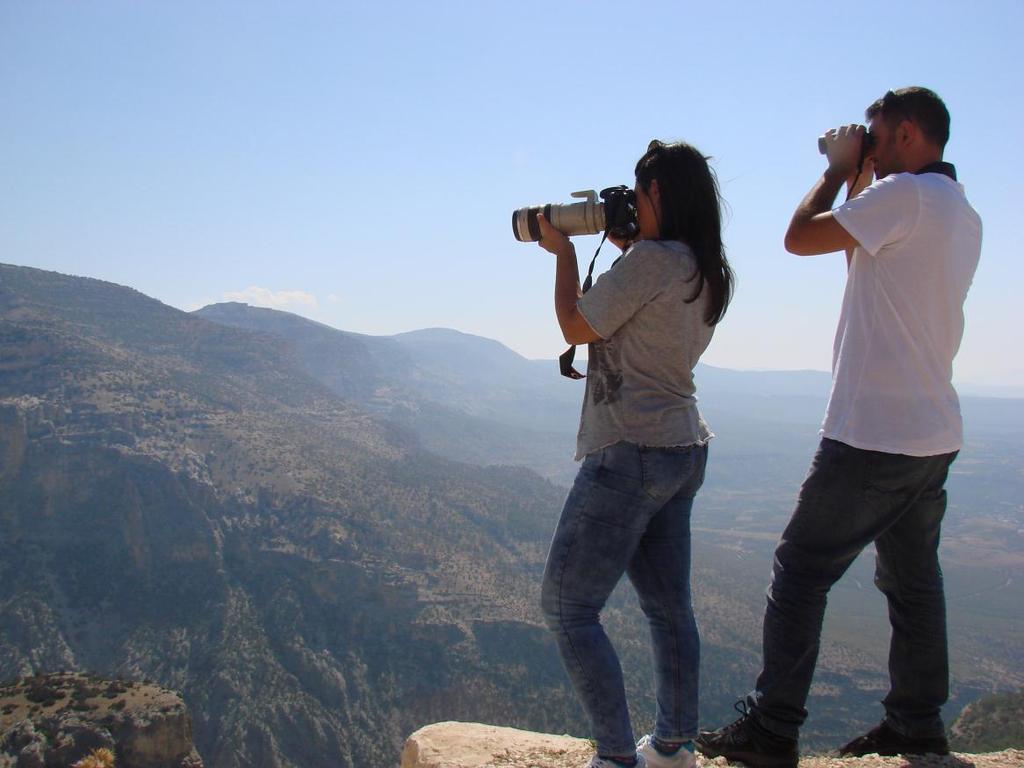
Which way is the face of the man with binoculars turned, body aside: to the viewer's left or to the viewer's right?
to the viewer's left

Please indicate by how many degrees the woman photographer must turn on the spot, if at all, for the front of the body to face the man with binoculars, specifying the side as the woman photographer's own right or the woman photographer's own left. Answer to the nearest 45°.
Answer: approximately 180°

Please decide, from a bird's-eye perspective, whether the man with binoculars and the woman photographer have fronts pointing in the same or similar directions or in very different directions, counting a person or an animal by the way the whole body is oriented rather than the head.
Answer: same or similar directions

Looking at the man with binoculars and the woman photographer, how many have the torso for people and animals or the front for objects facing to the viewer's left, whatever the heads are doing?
2

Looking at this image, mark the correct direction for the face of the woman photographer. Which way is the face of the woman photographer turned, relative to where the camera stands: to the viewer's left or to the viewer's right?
to the viewer's left

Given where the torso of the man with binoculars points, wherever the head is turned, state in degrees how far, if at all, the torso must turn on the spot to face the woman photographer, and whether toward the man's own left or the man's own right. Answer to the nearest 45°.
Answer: approximately 45° to the man's own left

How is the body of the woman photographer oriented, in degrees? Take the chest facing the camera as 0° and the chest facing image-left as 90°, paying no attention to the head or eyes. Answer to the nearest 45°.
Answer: approximately 90°

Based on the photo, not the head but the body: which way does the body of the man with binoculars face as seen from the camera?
to the viewer's left
